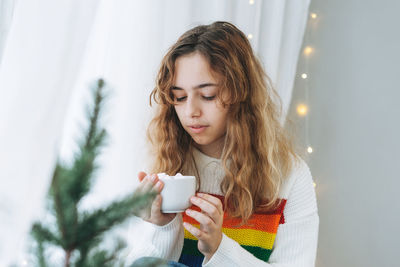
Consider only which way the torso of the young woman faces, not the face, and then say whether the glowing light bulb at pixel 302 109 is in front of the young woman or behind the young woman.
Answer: behind

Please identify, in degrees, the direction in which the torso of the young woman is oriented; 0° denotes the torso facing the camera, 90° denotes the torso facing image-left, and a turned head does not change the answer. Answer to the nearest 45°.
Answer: approximately 45°

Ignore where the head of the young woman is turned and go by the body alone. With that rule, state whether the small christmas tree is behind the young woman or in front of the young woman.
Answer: in front

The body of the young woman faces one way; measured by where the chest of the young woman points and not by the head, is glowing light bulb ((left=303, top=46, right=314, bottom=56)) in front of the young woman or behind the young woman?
behind

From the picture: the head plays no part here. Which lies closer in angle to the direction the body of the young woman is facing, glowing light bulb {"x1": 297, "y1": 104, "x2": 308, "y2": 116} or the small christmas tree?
the small christmas tree

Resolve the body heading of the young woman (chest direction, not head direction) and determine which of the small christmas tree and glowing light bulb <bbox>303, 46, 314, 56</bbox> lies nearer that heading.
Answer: the small christmas tree
